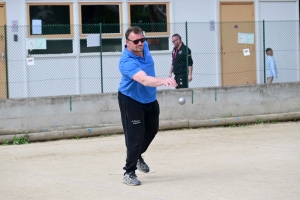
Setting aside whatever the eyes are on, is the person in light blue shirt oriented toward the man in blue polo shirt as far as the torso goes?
no

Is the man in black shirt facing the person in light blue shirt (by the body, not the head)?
no

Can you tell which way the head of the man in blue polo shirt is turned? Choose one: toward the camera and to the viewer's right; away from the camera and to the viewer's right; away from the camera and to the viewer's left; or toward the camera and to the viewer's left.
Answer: toward the camera and to the viewer's right

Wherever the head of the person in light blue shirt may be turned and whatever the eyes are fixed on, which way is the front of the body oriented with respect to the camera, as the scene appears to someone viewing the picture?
to the viewer's right

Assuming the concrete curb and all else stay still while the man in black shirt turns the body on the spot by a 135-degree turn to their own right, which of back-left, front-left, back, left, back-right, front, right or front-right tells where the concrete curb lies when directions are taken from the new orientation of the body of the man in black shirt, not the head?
back

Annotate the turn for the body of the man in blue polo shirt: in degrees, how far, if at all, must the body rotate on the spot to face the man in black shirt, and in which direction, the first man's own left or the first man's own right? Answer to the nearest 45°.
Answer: approximately 135° to the first man's own left

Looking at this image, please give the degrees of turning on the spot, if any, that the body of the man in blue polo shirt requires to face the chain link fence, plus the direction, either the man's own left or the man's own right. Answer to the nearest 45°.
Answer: approximately 135° to the man's own left

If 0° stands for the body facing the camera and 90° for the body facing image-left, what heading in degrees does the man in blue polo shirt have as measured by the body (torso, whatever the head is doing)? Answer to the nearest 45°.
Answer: approximately 315°

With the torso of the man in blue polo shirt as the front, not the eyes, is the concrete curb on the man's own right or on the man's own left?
on the man's own left
